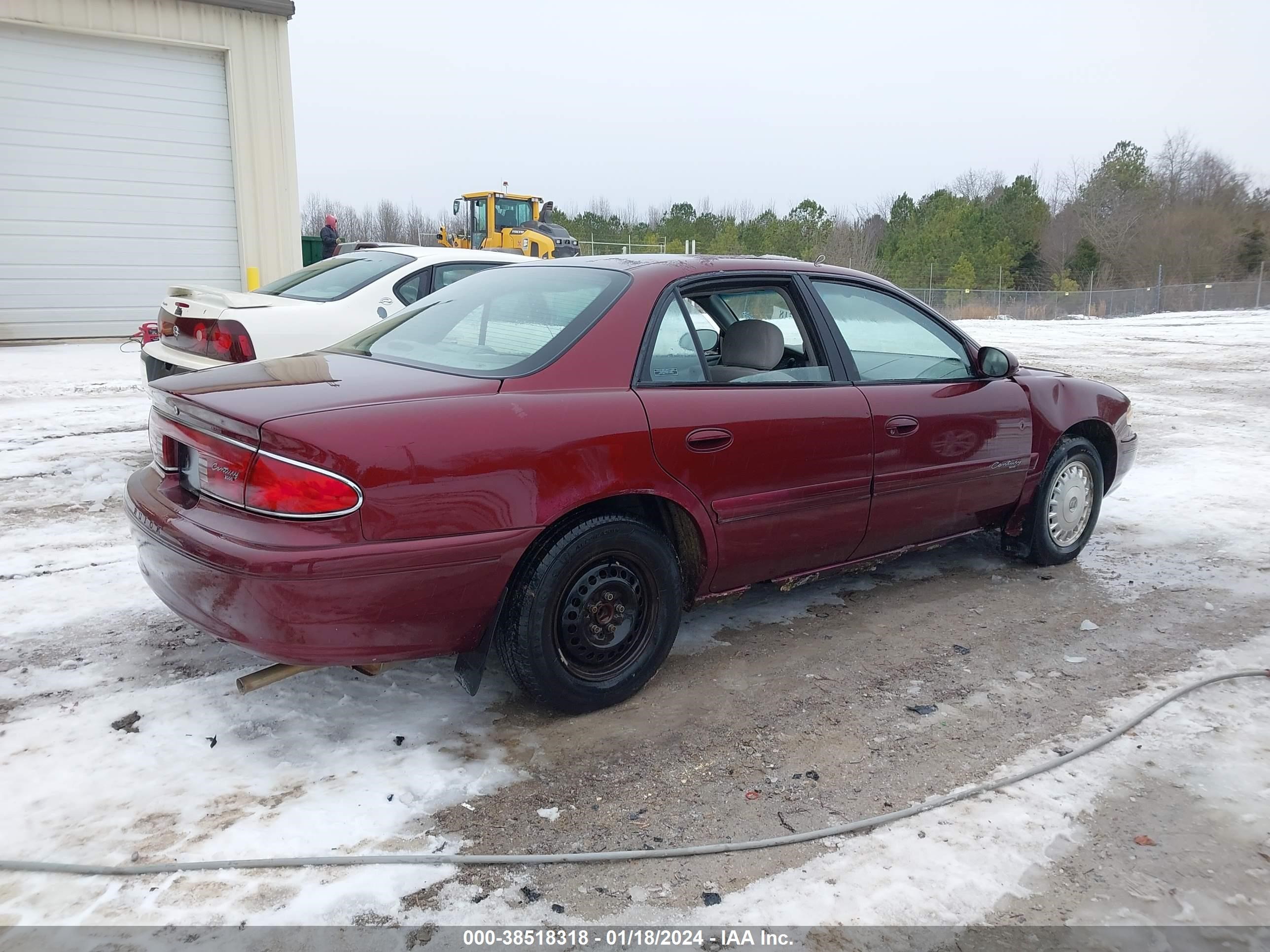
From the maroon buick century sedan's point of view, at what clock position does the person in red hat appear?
The person in red hat is roughly at 10 o'clock from the maroon buick century sedan.

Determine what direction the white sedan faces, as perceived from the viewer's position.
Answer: facing away from the viewer and to the right of the viewer

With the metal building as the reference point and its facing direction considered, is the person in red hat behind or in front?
behind

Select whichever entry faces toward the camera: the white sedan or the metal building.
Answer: the metal building

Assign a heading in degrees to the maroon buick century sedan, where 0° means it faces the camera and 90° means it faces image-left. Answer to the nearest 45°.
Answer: approximately 225°

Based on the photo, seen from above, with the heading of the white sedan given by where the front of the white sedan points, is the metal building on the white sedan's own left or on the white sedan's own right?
on the white sedan's own left

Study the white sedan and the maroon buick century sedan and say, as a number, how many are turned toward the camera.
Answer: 0

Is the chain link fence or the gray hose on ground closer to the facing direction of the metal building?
the gray hose on ground

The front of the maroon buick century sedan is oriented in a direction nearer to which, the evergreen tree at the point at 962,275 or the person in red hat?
the evergreen tree

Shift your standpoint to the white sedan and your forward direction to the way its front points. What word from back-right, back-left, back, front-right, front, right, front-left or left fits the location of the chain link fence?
front

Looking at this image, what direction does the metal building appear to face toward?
toward the camera

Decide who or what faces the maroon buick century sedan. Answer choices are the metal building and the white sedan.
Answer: the metal building

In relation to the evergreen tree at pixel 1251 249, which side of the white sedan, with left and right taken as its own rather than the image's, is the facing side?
front

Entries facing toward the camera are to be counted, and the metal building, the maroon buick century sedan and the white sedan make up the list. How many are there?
1

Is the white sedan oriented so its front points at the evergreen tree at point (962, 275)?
yes
